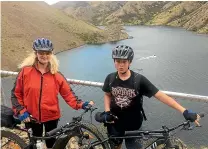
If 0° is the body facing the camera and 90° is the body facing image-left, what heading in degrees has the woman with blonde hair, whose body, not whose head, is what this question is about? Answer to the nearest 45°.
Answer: approximately 0°

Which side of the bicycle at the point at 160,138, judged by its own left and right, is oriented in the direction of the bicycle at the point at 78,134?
back

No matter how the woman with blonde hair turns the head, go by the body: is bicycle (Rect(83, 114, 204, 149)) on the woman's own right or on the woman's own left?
on the woman's own left

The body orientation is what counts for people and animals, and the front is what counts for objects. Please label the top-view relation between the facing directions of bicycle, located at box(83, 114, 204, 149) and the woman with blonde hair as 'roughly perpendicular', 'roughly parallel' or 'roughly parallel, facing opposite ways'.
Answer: roughly perpendicular

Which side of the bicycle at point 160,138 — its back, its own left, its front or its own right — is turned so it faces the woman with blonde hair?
back

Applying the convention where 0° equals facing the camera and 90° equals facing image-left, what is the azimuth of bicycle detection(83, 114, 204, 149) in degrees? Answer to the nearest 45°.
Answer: approximately 270°

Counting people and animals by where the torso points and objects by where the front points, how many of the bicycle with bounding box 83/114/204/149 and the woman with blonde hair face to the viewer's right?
1
